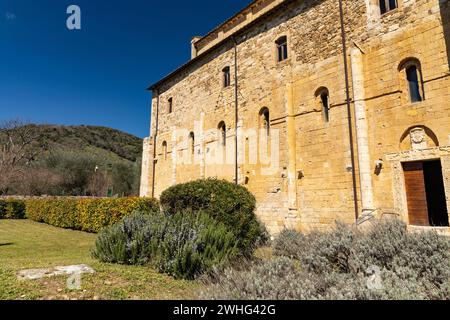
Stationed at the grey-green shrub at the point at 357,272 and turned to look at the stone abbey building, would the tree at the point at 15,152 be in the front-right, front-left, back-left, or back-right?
front-left

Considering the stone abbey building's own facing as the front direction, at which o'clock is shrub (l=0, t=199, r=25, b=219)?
The shrub is roughly at 2 o'clock from the stone abbey building.

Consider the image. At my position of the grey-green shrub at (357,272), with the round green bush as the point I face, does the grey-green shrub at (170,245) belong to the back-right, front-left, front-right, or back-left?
front-left

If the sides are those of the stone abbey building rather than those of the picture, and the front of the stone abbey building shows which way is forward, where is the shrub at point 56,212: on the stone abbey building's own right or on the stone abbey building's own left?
on the stone abbey building's own right

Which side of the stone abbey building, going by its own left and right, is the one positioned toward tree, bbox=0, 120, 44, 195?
right

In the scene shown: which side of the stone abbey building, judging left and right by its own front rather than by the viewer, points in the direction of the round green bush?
front

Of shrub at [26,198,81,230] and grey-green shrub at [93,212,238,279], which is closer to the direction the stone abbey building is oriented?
the grey-green shrub

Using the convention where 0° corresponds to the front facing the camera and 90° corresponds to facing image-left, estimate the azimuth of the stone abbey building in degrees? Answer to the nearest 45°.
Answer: approximately 45°

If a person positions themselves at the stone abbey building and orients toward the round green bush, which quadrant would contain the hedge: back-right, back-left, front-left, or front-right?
front-right

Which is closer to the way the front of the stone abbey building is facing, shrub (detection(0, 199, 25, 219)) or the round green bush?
the round green bush
